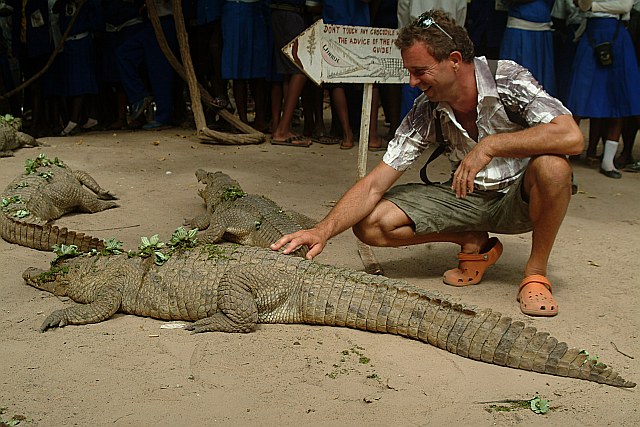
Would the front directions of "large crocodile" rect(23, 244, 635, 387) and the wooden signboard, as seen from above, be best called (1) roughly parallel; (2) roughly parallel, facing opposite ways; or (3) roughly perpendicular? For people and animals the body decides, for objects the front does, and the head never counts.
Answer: roughly perpendicular

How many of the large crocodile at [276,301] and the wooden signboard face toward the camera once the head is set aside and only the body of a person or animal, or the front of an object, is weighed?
1

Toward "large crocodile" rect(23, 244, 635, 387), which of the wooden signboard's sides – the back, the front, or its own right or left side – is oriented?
front

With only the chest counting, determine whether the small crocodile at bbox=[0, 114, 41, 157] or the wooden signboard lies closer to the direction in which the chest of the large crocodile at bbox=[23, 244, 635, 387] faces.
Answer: the small crocodile

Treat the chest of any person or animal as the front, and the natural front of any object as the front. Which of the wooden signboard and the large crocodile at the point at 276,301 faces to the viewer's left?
the large crocodile

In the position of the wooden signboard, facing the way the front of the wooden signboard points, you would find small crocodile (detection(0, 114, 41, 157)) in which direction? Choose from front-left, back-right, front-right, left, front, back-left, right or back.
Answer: back-right

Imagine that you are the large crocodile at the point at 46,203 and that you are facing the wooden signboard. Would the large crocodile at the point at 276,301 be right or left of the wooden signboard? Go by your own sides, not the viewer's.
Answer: right

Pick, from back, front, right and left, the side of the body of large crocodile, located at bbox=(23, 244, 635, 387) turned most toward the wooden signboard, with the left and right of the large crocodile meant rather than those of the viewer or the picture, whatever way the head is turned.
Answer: right

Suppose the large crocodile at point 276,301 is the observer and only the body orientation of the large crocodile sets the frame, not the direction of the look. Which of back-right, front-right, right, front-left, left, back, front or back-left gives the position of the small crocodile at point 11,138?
front-right

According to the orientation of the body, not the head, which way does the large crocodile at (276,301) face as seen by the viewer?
to the viewer's left

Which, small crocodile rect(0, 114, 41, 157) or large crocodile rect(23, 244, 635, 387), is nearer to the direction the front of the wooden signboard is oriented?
the large crocodile
